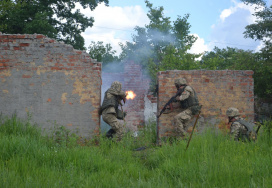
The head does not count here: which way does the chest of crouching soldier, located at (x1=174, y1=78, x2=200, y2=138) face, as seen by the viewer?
to the viewer's left

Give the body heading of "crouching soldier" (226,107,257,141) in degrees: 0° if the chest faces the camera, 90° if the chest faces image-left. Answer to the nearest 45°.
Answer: approximately 90°

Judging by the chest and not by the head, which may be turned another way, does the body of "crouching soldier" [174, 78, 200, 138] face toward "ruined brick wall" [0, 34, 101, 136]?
yes

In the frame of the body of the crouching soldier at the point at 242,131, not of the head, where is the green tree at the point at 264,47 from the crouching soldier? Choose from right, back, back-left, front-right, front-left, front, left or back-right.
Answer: right

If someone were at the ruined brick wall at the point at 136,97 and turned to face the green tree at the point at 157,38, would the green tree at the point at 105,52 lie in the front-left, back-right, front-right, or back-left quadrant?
front-left

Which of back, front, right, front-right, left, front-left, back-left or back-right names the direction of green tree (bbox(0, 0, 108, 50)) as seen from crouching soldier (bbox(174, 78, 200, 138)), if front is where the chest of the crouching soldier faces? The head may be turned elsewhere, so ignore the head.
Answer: front-right

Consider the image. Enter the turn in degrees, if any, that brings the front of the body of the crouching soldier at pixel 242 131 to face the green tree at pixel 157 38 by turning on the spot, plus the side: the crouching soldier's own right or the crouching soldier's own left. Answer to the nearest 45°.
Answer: approximately 90° to the crouching soldier's own right

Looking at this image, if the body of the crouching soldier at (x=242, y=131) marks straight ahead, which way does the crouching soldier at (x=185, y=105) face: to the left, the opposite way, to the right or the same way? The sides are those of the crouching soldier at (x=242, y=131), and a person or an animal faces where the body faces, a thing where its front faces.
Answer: the same way

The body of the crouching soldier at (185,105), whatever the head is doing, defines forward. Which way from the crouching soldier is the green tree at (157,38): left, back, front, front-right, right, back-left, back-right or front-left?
right

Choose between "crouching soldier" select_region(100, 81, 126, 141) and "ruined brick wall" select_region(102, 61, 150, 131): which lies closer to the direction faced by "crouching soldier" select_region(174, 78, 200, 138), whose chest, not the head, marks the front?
the crouching soldier

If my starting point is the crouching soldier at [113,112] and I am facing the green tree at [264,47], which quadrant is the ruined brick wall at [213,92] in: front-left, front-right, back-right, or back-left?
front-right
